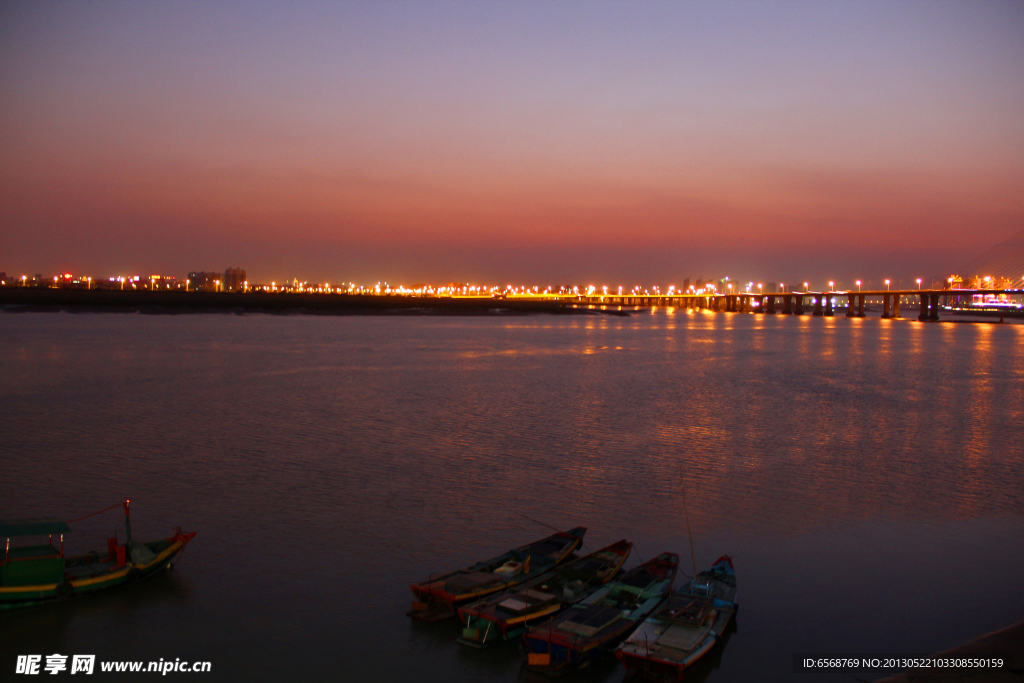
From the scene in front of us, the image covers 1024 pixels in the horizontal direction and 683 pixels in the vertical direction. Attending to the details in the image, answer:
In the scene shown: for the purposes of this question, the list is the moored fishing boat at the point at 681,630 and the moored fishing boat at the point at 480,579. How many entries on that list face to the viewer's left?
0

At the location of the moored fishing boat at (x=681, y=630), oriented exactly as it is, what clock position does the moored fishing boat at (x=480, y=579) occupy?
the moored fishing boat at (x=480, y=579) is roughly at 8 o'clock from the moored fishing boat at (x=681, y=630).

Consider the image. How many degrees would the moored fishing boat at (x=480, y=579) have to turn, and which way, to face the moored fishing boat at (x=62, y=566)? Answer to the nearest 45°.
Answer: approximately 135° to its left

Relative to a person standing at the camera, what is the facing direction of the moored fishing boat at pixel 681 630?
facing away from the viewer and to the right of the viewer

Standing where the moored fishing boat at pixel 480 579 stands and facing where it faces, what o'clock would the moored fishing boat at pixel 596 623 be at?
the moored fishing boat at pixel 596 623 is roughly at 3 o'clock from the moored fishing boat at pixel 480 579.

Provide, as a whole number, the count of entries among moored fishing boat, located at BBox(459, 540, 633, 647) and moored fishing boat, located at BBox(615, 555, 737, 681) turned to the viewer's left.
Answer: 0

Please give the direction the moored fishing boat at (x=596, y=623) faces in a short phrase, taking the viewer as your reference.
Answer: facing away from the viewer and to the right of the viewer

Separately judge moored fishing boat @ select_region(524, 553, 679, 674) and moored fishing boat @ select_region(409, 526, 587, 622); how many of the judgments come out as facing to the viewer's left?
0

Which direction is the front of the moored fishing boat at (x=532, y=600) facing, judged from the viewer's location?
facing away from the viewer and to the right of the viewer

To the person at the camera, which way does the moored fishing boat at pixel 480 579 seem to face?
facing away from the viewer and to the right of the viewer

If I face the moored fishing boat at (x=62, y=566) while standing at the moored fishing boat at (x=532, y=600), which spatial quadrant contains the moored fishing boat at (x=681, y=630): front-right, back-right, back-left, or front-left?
back-left

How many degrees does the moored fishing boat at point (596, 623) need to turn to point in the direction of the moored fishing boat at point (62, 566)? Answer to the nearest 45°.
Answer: approximately 135° to its left
